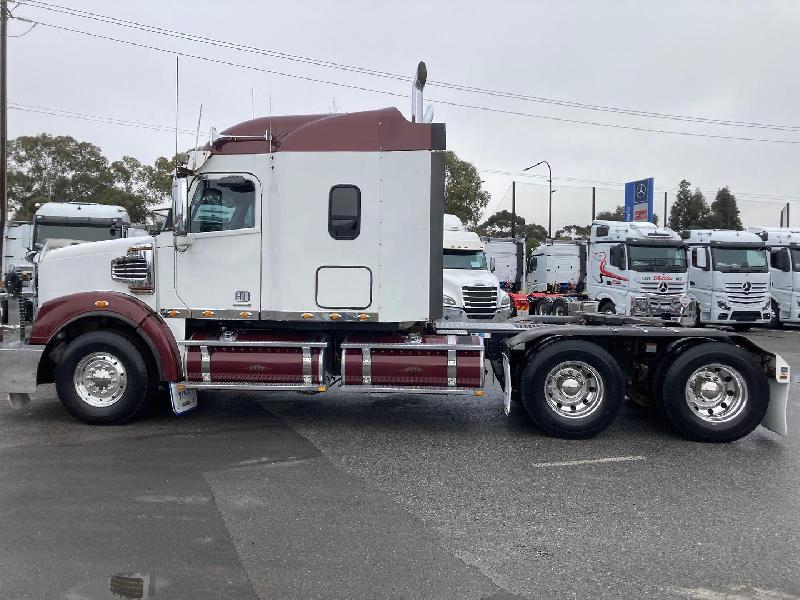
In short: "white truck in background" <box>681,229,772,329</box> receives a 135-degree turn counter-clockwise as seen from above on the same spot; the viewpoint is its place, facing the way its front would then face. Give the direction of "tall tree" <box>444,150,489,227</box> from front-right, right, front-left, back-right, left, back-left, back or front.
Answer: front-left

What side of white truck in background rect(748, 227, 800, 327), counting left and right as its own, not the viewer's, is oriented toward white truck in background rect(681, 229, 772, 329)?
right

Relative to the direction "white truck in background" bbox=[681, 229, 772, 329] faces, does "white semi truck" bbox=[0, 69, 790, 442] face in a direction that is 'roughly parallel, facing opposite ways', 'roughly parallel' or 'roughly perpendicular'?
roughly perpendicular

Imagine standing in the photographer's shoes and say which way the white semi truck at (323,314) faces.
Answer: facing to the left of the viewer

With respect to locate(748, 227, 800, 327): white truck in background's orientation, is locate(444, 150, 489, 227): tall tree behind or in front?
behind

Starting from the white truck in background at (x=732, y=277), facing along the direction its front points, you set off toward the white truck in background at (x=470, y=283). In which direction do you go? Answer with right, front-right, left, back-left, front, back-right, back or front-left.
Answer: right

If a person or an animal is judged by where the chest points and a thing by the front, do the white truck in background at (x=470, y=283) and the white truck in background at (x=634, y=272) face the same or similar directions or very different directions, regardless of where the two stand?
same or similar directions

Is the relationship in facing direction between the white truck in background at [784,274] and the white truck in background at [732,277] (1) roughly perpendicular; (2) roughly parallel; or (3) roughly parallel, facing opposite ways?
roughly parallel

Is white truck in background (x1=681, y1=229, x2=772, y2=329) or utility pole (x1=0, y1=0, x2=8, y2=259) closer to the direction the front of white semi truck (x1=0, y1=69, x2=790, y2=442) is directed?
the utility pole

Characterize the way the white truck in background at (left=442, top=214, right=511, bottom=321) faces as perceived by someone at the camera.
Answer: facing the viewer and to the right of the viewer

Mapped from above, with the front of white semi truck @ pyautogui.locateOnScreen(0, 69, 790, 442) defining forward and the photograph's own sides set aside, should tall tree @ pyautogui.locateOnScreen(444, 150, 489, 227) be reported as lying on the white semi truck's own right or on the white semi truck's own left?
on the white semi truck's own right

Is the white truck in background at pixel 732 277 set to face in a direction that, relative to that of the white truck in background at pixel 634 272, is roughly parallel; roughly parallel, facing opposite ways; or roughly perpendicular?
roughly parallel

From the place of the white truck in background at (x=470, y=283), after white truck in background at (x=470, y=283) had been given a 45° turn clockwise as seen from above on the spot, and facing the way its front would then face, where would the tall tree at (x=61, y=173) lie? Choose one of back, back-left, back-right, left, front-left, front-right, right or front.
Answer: back-right
